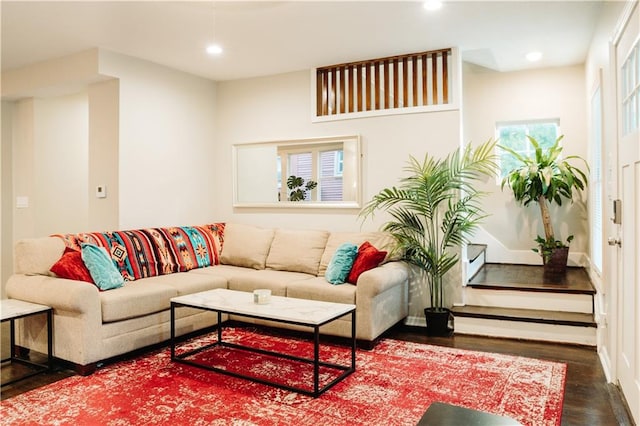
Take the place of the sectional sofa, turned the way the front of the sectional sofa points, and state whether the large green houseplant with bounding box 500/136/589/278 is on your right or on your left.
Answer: on your left

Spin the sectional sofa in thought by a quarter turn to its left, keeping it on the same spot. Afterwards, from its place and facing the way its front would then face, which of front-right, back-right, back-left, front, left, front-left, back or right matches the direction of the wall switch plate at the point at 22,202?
back-left

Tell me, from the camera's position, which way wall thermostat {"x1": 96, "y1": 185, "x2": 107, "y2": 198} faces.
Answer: facing the viewer and to the left of the viewer

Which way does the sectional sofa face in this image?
toward the camera

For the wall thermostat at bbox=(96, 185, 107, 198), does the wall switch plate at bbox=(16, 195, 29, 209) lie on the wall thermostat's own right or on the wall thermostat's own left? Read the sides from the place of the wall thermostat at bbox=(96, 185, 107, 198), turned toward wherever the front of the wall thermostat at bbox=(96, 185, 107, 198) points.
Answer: on the wall thermostat's own right

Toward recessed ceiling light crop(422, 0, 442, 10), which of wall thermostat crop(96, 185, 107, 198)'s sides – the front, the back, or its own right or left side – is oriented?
left

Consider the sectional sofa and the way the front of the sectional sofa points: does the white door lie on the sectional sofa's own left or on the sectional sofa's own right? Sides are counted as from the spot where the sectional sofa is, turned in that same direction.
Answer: on the sectional sofa's own left

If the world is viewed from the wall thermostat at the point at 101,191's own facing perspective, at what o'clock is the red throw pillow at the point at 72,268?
The red throw pillow is roughly at 11 o'clock from the wall thermostat.

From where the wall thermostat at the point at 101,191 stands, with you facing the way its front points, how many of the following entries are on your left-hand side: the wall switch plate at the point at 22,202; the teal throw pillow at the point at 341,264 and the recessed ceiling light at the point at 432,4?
2

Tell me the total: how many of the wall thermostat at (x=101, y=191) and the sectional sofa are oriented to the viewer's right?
0
